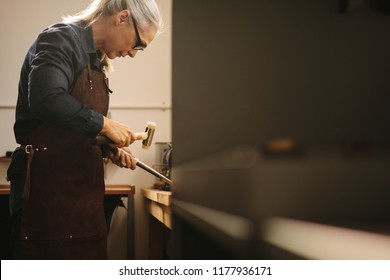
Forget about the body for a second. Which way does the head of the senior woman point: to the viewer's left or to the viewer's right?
to the viewer's right

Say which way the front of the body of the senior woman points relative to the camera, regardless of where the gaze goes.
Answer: to the viewer's right
